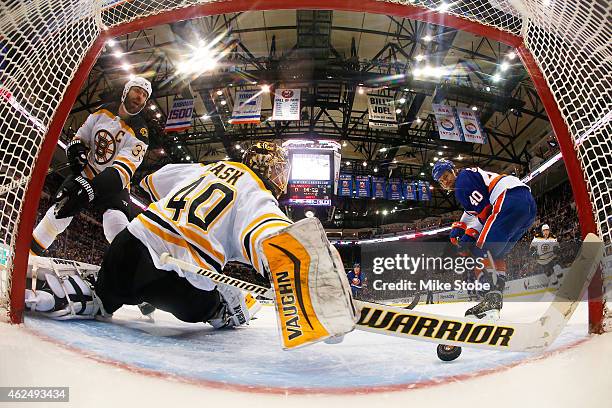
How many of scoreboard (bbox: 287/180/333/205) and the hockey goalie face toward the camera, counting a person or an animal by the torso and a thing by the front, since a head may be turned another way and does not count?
1

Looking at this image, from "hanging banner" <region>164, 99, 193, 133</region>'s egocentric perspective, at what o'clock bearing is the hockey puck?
The hockey puck is roughly at 12 o'clock from the hanging banner.

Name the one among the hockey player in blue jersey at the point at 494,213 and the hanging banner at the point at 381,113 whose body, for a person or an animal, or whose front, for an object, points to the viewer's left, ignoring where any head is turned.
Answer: the hockey player in blue jersey

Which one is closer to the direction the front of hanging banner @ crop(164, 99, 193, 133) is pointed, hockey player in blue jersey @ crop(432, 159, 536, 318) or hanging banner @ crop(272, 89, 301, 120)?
the hockey player in blue jersey

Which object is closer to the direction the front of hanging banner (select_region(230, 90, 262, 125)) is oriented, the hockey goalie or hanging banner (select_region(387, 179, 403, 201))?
the hockey goalie

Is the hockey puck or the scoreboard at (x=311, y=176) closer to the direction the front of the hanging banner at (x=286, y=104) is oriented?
the hockey puck

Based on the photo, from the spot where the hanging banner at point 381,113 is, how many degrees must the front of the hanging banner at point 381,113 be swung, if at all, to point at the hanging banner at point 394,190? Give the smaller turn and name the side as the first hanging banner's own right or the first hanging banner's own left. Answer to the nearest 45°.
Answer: approximately 180°

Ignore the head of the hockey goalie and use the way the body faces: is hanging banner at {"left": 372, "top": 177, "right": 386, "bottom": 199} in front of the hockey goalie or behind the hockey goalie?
in front

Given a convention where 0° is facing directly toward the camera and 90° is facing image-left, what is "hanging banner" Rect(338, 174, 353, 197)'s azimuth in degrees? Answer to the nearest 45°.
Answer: approximately 0°
